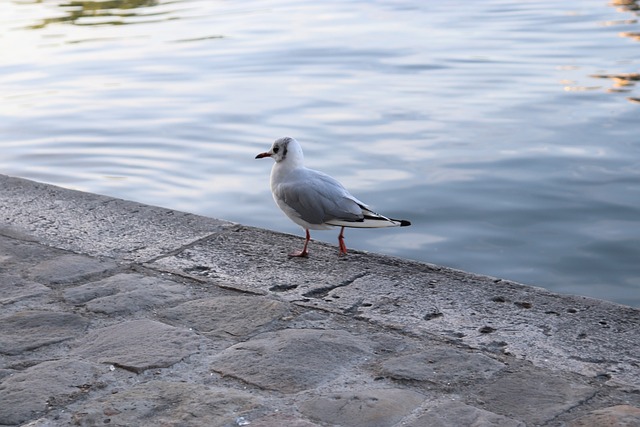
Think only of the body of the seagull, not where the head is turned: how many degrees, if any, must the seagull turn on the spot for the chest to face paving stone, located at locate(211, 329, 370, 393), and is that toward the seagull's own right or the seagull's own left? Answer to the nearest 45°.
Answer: approximately 90° to the seagull's own left

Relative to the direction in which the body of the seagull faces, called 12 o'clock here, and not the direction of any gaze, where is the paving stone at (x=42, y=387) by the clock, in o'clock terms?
The paving stone is roughly at 10 o'clock from the seagull.

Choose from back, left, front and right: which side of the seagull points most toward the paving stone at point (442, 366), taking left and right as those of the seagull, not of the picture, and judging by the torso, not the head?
left

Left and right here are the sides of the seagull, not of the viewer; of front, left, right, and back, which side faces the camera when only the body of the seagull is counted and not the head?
left

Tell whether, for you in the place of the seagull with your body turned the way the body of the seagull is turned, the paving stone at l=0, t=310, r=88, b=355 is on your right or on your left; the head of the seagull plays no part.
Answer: on your left

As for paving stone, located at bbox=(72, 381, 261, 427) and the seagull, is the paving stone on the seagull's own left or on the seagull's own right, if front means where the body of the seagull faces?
on the seagull's own left

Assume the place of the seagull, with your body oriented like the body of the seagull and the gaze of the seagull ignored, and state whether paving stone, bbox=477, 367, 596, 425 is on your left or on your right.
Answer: on your left

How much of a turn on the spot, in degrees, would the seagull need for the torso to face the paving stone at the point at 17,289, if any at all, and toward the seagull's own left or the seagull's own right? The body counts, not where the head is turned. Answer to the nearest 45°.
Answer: approximately 45° to the seagull's own left

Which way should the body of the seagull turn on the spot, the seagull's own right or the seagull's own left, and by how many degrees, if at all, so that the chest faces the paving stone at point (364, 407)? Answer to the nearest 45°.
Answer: approximately 90° to the seagull's own left

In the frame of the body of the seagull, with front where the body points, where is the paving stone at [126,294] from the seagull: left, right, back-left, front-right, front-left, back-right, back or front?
front-left
